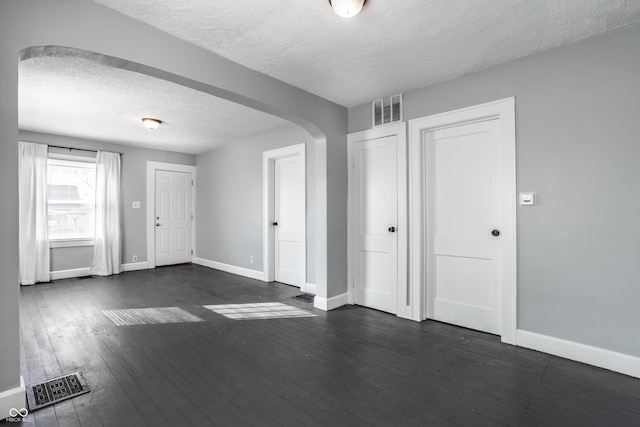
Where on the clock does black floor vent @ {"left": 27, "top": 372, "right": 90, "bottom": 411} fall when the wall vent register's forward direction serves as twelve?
The black floor vent is roughly at 12 o'clock from the wall vent register.

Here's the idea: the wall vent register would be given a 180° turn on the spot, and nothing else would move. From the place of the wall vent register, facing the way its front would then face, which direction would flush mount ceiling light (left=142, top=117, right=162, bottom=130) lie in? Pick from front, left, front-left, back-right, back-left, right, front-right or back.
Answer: back-left

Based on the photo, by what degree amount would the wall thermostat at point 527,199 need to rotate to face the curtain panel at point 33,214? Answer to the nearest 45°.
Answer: approximately 90° to its right

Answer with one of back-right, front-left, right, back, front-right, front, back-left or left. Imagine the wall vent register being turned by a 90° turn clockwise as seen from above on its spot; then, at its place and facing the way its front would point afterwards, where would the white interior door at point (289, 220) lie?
front

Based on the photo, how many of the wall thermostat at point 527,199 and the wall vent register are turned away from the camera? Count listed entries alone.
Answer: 0

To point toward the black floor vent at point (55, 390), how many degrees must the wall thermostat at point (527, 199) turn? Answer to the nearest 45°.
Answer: approximately 45° to its right

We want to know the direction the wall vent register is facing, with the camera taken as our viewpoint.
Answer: facing the viewer and to the left of the viewer

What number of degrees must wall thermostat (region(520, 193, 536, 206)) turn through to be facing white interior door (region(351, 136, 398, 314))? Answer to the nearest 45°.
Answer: approximately 90° to its right

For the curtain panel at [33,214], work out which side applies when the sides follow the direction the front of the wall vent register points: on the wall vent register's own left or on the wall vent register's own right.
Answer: on the wall vent register's own right

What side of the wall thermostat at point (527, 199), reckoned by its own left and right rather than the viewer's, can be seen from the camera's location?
front

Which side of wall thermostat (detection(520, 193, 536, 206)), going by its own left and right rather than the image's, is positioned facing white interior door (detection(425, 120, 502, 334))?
right

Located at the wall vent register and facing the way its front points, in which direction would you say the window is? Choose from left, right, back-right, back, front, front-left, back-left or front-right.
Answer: front-right
